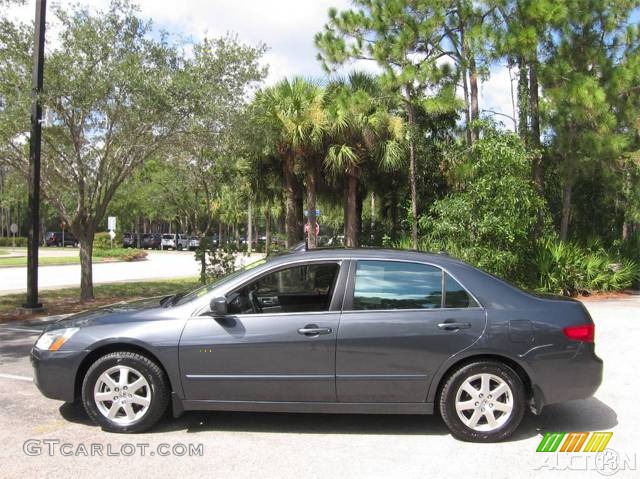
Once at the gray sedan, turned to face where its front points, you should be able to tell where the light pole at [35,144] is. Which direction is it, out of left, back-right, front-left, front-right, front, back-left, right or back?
front-right

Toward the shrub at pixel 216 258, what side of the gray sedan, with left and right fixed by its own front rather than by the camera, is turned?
right

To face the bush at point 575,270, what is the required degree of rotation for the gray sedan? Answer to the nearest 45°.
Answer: approximately 135° to its right

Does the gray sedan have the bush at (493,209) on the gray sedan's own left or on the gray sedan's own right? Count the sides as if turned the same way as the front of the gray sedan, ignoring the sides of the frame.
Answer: on the gray sedan's own right

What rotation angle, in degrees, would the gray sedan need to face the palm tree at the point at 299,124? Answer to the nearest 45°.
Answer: approximately 90° to its right

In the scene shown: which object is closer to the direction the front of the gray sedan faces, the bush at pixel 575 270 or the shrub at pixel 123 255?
the shrub

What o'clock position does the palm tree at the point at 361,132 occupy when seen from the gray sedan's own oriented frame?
The palm tree is roughly at 3 o'clock from the gray sedan.

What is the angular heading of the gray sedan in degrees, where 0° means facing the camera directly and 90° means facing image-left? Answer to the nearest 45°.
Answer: approximately 90°

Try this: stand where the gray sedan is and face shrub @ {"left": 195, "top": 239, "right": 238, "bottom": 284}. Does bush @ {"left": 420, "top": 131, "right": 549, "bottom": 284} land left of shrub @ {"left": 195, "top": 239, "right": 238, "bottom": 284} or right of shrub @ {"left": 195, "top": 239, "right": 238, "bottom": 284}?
right
